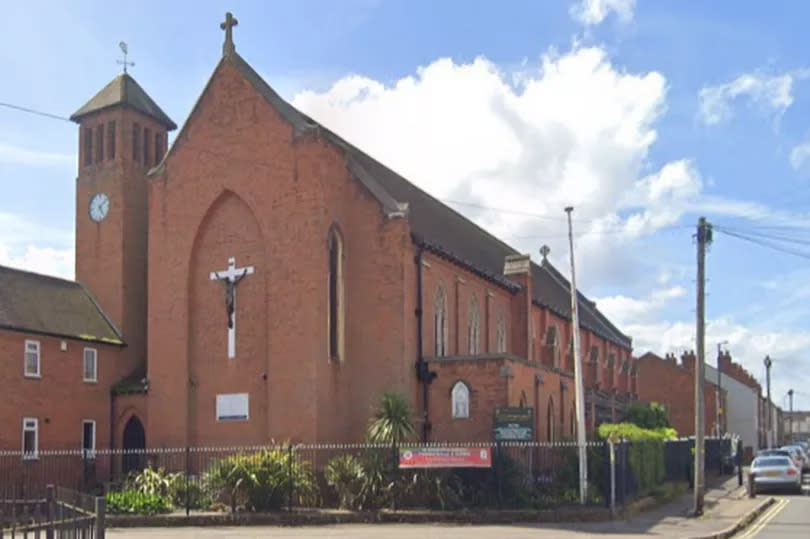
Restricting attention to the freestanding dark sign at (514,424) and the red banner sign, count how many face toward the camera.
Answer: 2

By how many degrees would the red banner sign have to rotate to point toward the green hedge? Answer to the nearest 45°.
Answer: approximately 135° to its left

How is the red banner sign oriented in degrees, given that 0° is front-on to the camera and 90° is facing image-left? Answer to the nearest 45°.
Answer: approximately 0°

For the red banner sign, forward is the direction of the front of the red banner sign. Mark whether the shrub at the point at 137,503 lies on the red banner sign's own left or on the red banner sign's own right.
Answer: on the red banner sign's own right

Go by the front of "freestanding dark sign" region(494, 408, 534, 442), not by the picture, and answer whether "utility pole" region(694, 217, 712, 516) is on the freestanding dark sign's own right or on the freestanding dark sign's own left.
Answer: on the freestanding dark sign's own left
